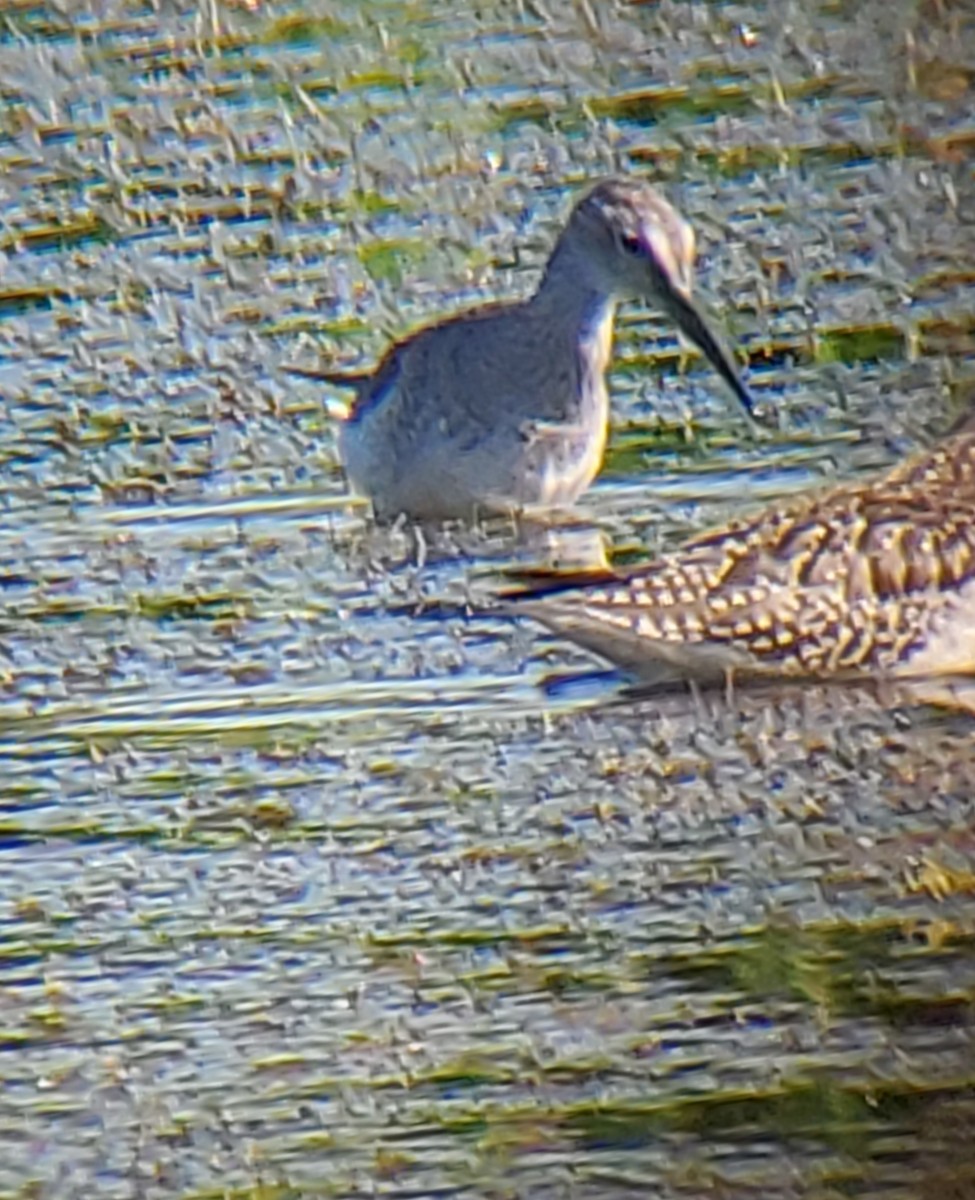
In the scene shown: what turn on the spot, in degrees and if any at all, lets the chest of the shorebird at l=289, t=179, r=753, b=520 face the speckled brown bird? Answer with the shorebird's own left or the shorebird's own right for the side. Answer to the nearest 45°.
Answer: approximately 45° to the shorebird's own right

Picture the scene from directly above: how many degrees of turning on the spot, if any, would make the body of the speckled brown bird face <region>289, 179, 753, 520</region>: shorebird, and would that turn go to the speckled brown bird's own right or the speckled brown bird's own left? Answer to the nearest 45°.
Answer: approximately 135° to the speckled brown bird's own left

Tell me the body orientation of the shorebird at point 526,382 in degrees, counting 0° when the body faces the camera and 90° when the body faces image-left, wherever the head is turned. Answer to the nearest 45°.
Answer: approximately 270°

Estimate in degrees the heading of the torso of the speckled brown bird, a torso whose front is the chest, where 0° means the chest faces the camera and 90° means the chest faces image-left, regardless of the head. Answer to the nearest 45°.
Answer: approximately 270°

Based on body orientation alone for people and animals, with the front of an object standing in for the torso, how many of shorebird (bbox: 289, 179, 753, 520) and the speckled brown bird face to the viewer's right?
2
